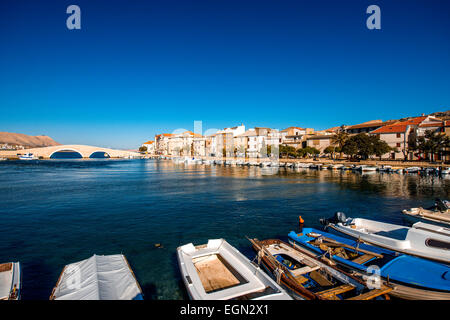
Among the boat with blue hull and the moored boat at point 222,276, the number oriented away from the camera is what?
0

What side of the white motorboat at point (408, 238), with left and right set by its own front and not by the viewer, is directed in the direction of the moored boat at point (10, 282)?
right

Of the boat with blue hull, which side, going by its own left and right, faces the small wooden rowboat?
right

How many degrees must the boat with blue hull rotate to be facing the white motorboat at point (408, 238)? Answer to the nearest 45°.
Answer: approximately 135° to its left

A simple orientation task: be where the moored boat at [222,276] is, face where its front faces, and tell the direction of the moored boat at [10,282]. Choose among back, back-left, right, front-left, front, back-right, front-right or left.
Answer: back-right

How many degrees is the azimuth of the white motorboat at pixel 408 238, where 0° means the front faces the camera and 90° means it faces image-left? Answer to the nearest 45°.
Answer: approximately 315°

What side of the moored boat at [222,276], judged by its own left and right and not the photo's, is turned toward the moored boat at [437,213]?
left
